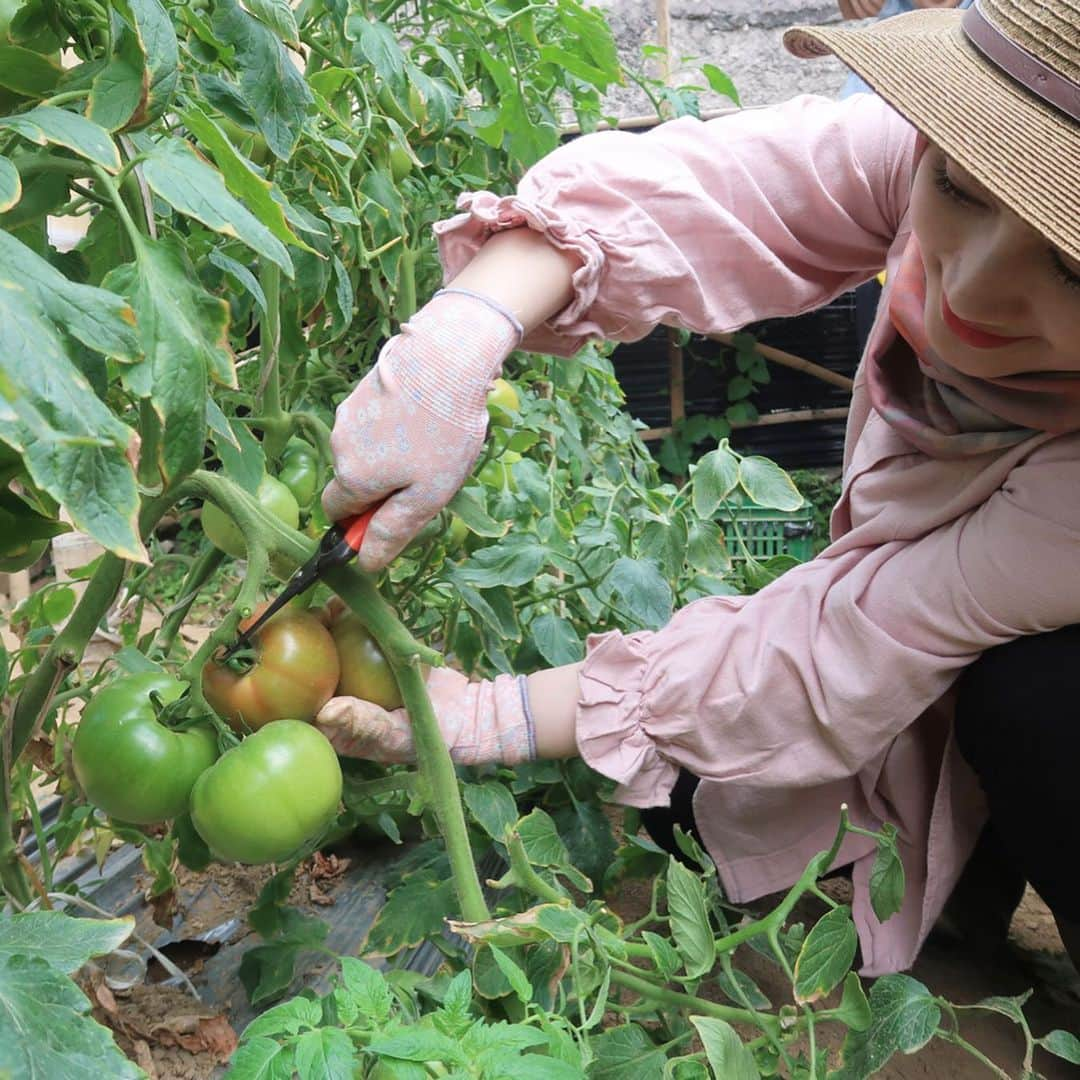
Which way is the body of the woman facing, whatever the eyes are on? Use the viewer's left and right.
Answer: facing the viewer and to the left of the viewer

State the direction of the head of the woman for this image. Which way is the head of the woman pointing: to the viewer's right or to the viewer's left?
to the viewer's left
